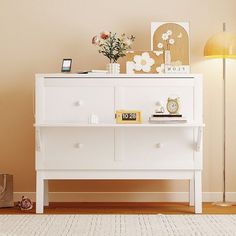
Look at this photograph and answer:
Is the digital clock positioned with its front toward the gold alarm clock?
no

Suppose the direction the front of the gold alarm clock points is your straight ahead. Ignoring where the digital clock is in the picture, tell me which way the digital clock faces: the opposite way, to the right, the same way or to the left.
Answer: the same way

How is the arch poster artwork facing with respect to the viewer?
toward the camera

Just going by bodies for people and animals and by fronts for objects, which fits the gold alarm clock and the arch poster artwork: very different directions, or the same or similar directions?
same or similar directions

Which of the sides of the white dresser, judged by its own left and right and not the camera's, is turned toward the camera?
front

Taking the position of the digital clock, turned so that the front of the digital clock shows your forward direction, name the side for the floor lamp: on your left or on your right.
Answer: on your left

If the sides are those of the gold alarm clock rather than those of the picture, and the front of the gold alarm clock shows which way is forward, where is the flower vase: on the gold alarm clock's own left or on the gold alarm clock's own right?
on the gold alarm clock's own right

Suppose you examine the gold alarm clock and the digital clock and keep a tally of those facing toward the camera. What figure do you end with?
2
